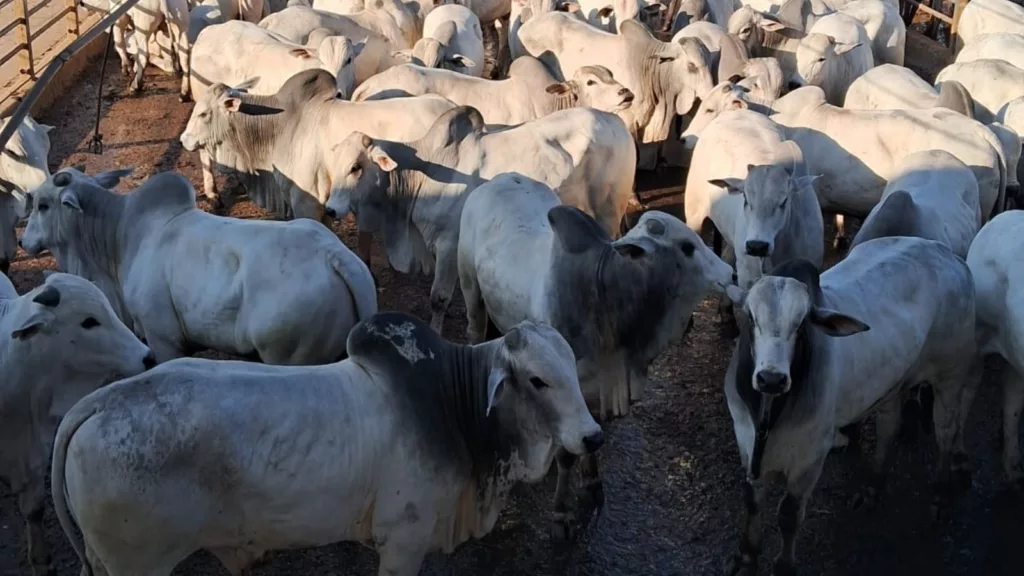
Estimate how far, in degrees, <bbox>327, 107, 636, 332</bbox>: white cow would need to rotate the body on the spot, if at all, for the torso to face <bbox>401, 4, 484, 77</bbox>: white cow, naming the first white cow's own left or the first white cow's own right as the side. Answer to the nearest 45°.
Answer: approximately 90° to the first white cow's own right

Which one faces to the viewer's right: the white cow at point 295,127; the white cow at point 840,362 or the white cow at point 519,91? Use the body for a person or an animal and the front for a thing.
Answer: the white cow at point 519,91

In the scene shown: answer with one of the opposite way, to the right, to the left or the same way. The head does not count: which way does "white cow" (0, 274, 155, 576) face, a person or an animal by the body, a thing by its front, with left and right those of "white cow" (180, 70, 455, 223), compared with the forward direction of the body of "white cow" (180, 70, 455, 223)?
the opposite way

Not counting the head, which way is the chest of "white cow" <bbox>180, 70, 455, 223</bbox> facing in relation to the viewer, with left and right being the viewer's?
facing to the left of the viewer

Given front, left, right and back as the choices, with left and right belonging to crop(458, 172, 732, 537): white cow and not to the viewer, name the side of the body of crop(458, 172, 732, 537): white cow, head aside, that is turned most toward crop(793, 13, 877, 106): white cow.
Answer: left

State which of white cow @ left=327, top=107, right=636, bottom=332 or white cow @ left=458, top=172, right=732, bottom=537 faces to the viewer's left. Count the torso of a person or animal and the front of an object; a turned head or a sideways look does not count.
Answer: white cow @ left=327, top=107, right=636, bottom=332

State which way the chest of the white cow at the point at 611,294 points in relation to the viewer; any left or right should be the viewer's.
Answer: facing the viewer and to the right of the viewer

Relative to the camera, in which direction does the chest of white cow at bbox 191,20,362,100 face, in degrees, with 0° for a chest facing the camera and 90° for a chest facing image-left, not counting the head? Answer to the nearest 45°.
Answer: approximately 270°

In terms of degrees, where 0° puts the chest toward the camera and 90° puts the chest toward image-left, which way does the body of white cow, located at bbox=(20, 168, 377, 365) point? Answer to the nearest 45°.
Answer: approximately 90°

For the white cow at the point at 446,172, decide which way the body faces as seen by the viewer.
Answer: to the viewer's left

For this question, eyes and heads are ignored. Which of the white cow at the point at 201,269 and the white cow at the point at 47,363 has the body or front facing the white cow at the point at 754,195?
the white cow at the point at 47,363

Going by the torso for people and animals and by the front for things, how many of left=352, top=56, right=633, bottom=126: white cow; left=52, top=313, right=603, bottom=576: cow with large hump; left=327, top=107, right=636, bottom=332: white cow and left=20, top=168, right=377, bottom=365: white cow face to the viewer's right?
2

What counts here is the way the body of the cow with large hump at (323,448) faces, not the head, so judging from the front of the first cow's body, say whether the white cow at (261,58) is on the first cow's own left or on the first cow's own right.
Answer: on the first cow's own left

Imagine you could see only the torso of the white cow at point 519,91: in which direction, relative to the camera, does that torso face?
to the viewer's right

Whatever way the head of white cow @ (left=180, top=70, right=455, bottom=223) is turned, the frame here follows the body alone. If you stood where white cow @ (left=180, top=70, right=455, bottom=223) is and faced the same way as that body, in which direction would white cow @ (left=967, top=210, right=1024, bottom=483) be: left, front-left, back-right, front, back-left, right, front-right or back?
back-left

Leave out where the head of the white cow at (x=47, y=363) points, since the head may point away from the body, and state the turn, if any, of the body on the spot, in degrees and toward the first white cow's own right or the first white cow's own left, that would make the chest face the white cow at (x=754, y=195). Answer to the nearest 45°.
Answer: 0° — it already faces it
